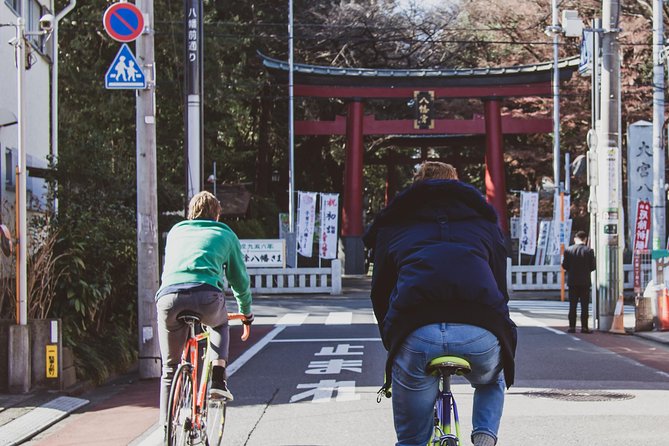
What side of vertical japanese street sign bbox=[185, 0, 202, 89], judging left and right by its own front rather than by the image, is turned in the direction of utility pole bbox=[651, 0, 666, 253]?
left

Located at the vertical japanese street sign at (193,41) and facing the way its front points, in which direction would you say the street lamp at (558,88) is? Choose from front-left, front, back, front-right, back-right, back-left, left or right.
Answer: back-left

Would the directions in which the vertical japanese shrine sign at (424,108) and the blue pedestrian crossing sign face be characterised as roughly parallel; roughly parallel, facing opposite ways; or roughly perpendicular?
roughly parallel

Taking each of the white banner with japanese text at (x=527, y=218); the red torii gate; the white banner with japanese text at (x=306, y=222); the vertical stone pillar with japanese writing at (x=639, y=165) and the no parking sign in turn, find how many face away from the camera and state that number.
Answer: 0

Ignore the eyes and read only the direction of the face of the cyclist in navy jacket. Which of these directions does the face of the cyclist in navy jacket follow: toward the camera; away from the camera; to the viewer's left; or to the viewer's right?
away from the camera

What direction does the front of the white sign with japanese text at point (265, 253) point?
toward the camera

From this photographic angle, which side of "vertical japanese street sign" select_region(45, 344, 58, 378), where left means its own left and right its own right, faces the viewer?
front

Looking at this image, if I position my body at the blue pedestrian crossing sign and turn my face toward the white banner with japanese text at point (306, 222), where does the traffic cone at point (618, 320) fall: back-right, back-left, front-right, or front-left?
front-right

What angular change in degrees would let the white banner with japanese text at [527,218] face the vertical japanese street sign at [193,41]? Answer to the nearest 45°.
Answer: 0° — it already faces it

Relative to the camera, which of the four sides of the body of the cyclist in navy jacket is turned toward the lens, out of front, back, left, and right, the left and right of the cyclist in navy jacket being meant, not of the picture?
back

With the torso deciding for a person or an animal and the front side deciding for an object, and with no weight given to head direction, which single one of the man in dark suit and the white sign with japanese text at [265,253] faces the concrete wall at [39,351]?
the white sign with japanese text

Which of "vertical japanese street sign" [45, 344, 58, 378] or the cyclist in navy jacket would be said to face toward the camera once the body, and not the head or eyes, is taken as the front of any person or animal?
the vertical japanese street sign

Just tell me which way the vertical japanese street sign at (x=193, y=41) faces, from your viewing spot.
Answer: facing the viewer

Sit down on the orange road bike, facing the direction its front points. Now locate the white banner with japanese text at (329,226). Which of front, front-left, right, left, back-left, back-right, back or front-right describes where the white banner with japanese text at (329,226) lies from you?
front-left

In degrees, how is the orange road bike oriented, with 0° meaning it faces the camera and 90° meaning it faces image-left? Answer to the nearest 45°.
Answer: approximately 225°

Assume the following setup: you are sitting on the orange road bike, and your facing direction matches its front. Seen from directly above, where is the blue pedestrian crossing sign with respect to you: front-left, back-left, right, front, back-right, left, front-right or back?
front-left

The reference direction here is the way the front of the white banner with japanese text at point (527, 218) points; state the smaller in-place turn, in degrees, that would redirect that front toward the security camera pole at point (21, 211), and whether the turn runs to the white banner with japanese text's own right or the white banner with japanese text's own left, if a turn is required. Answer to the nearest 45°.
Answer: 0° — it already faces it

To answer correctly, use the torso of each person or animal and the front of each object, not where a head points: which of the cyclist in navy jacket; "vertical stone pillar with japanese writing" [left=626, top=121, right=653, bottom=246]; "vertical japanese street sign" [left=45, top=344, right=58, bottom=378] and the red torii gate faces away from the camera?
the cyclist in navy jacket
